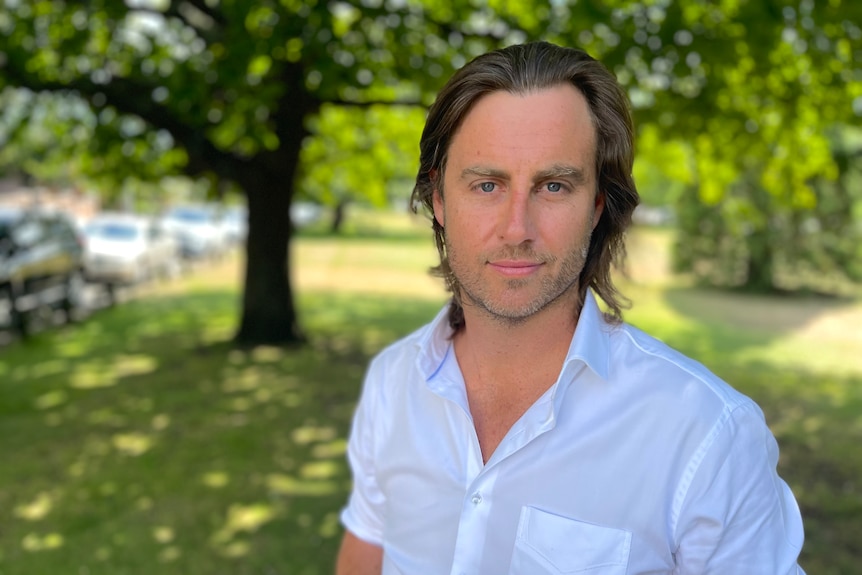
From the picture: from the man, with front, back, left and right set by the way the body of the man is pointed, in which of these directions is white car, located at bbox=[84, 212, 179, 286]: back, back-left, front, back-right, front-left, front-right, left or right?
right

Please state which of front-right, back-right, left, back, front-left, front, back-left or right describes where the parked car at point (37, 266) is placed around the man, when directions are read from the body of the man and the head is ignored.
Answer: right

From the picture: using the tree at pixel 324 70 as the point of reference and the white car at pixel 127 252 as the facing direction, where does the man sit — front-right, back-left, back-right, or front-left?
back-left

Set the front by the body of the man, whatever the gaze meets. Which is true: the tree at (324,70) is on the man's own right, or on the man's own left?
on the man's own right

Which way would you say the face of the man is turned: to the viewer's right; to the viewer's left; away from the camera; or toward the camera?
toward the camera

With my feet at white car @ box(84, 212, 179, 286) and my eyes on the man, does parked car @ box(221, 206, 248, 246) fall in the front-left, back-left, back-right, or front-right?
back-left

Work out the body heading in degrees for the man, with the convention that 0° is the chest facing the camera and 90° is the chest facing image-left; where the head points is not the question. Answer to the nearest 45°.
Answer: approximately 45°

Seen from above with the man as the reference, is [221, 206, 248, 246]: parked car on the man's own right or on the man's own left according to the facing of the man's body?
on the man's own right
